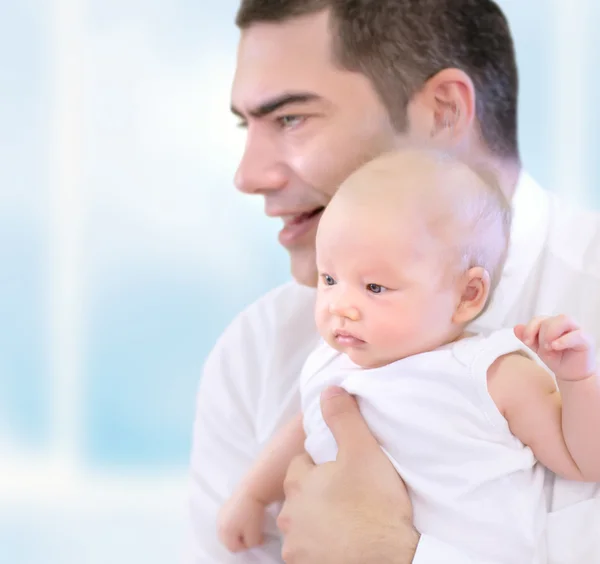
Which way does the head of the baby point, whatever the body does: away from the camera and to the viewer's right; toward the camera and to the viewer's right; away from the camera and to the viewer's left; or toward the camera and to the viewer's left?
toward the camera and to the viewer's left

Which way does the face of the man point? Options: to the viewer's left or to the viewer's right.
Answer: to the viewer's left

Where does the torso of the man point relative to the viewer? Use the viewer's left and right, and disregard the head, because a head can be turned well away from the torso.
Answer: facing the viewer and to the left of the viewer
